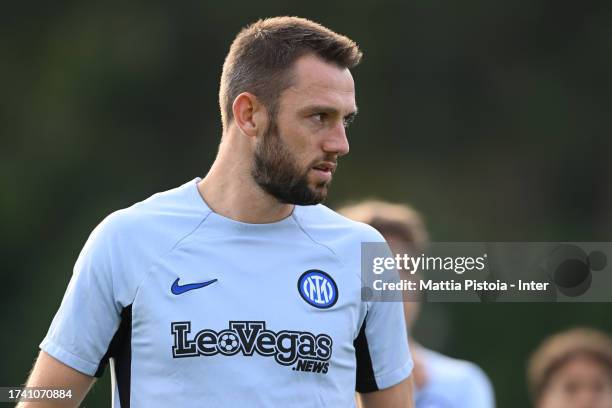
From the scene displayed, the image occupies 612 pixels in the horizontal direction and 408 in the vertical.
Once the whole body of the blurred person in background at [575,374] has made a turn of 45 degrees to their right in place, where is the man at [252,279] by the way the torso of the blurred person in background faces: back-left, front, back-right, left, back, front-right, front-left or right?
front

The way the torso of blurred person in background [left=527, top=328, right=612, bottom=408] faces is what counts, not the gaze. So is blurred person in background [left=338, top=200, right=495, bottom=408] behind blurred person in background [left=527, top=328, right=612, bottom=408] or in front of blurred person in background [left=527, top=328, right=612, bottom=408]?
behind

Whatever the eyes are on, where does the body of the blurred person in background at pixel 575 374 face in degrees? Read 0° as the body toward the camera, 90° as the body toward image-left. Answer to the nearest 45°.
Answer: approximately 0°

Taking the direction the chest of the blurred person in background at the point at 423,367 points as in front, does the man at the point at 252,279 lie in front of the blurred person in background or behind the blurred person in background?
in front

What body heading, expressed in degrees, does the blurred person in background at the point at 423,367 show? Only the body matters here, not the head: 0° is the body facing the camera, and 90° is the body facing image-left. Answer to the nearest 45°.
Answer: approximately 45°

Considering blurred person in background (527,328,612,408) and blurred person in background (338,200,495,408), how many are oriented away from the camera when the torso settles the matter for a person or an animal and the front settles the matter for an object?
0

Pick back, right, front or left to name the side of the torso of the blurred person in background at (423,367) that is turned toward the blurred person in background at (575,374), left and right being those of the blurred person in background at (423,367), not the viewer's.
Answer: left

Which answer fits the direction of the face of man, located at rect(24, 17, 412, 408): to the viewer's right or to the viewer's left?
to the viewer's right
